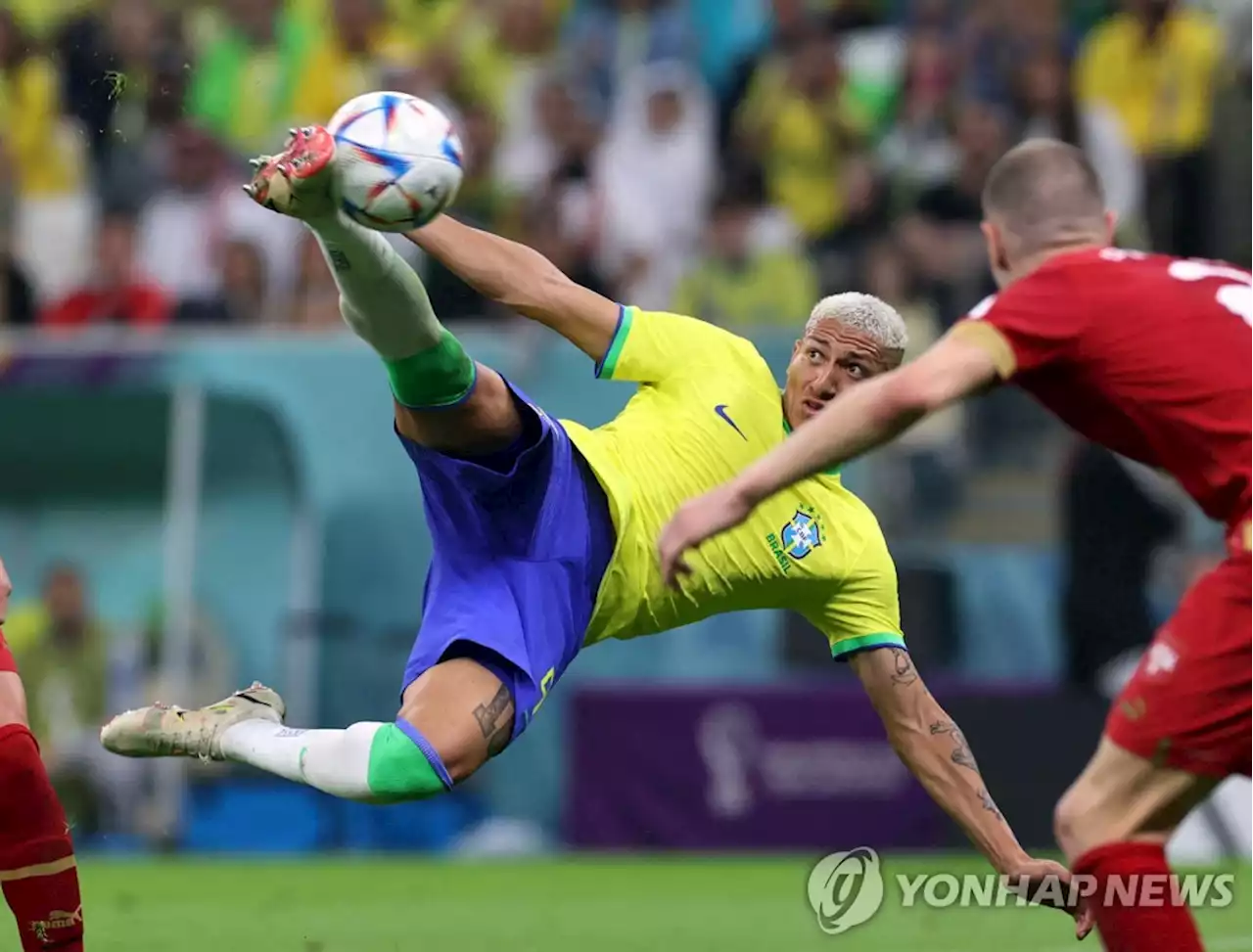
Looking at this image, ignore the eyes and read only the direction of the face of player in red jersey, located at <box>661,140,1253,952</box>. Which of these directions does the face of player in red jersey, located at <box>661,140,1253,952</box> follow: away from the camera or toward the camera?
away from the camera

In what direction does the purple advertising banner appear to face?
toward the camera

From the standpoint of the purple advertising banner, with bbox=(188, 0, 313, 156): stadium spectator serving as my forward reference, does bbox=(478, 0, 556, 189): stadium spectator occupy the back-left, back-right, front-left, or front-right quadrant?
front-right

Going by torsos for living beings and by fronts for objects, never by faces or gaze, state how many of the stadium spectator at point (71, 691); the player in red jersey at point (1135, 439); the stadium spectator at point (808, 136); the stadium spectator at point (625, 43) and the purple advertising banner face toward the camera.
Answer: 4

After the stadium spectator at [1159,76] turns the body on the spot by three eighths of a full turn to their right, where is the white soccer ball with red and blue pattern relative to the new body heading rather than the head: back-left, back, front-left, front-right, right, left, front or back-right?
back-left

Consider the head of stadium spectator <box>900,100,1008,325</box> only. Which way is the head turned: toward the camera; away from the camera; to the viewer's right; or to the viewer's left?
toward the camera

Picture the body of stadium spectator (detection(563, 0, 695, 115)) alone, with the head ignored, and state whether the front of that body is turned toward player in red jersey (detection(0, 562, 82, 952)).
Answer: yes

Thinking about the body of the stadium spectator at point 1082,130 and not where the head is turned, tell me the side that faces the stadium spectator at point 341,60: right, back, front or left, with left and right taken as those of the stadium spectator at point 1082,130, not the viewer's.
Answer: right

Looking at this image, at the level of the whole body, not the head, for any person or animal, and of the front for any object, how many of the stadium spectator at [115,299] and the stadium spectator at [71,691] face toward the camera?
2

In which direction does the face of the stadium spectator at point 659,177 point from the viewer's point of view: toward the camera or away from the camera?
toward the camera

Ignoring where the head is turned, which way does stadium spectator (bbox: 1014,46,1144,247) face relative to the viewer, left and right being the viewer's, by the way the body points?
facing the viewer

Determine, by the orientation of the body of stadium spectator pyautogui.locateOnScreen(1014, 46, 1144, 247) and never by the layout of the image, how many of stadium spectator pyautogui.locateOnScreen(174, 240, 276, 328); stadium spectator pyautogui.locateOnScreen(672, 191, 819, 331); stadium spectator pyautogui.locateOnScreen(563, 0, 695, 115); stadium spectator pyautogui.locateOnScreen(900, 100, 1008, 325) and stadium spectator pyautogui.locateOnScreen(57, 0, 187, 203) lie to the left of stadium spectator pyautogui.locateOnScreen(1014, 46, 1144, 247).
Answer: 0

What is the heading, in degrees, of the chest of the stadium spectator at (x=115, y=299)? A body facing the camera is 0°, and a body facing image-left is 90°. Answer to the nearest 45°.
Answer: approximately 0°

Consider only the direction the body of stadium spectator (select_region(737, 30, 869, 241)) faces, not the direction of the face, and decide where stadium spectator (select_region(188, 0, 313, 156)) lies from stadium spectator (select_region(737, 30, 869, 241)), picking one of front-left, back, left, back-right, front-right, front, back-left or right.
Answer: right

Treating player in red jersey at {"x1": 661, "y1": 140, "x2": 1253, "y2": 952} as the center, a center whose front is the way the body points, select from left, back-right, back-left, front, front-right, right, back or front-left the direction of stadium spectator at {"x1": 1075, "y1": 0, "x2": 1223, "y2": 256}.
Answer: front-right

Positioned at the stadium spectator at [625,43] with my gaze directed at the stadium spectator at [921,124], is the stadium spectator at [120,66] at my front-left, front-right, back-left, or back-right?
back-right

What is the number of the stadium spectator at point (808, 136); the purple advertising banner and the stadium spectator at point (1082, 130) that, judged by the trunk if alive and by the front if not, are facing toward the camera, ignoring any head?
3

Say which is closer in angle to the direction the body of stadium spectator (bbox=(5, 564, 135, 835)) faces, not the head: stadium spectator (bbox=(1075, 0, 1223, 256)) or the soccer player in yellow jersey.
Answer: the soccer player in yellow jersey

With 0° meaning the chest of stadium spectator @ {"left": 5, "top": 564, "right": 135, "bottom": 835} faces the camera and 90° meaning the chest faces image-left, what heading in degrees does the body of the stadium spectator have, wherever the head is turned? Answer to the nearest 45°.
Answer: approximately 0°

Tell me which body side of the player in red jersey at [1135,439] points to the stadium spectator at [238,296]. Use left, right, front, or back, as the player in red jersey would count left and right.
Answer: front
